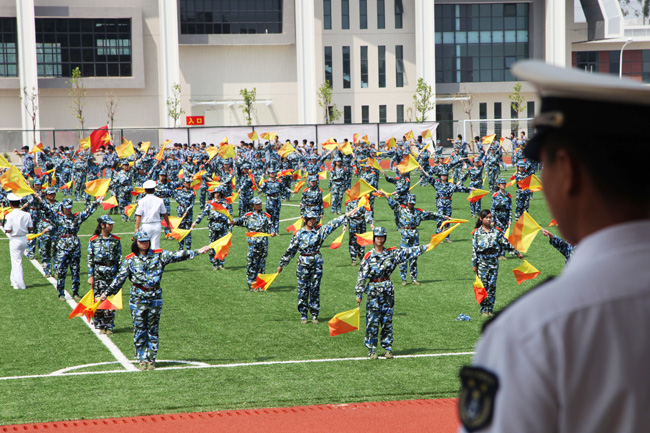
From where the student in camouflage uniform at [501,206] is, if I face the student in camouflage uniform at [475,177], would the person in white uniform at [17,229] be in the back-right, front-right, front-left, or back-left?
back-left

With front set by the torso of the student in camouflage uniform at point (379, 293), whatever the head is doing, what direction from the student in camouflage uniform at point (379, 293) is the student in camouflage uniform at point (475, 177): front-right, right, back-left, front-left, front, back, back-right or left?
back

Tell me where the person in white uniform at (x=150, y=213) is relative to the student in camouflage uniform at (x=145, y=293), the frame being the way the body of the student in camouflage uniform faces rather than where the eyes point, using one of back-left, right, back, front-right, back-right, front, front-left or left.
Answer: back

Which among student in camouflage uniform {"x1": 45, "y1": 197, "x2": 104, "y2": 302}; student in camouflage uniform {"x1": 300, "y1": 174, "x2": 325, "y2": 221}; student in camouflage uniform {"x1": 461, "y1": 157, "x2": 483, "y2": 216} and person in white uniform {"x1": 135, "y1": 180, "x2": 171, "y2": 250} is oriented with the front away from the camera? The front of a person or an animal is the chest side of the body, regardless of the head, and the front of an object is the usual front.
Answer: the person in white uniform

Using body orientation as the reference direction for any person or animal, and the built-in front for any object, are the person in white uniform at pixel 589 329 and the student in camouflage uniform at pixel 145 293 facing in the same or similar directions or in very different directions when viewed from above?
very different directions

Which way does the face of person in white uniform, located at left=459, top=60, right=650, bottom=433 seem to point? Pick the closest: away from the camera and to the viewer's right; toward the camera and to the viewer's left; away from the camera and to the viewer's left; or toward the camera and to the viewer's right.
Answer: away from the camera and to the viewer's left

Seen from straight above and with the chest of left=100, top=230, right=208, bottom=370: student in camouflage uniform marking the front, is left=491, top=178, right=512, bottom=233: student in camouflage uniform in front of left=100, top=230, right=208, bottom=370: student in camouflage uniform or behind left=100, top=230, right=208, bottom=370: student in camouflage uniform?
behind

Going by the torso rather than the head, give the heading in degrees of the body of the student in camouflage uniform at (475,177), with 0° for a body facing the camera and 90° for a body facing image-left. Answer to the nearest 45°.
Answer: approximately 0°

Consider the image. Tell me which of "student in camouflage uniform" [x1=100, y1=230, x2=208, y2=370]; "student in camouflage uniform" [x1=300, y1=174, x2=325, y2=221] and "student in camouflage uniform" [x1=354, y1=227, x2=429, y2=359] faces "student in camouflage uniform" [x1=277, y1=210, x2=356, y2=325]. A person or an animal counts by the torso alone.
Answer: "student in camouflage uniform" [x1=300, y1=174, x2=325, y2=221]

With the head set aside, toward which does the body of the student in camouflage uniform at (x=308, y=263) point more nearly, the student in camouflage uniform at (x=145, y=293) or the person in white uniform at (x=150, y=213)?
the student in camouflage uniform

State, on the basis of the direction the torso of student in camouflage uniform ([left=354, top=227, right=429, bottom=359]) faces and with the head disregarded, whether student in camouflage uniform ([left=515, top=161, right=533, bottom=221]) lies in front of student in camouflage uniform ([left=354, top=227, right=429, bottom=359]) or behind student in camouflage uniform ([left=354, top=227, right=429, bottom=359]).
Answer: behind

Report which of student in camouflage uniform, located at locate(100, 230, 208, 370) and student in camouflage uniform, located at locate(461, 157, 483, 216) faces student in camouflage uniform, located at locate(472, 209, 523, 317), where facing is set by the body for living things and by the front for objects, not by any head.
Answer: student in camouflage uniform, located at locate(461, 157, 483, 216)
